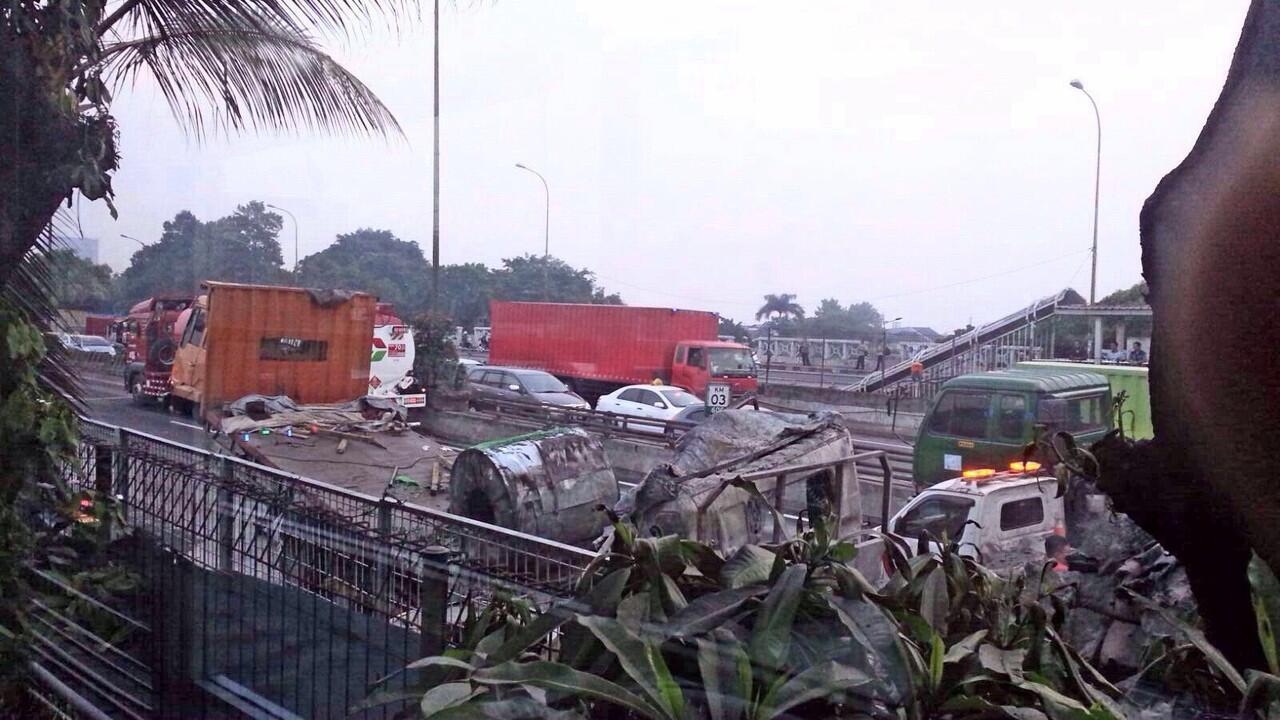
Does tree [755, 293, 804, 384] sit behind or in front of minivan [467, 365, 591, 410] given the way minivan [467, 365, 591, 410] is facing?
in front

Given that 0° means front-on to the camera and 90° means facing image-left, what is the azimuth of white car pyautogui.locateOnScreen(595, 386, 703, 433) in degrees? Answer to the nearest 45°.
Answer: approximately 315°

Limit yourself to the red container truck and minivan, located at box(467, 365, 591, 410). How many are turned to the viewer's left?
0

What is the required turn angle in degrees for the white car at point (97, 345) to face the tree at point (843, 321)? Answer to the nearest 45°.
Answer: approximately 45° to its left

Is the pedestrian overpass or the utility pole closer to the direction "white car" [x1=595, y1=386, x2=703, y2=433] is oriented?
the pedestrian overpass

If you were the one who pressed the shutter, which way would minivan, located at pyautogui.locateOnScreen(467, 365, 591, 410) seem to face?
facing the viewer and to the right of the viewer
